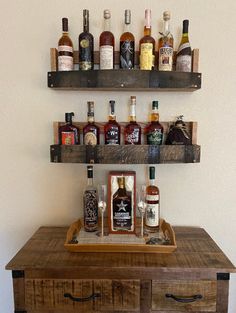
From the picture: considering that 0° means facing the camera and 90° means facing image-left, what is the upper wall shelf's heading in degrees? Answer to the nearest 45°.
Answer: approximately 0°

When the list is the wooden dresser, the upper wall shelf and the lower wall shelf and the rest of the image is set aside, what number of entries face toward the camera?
3

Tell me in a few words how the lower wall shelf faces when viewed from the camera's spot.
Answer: facing the viewer

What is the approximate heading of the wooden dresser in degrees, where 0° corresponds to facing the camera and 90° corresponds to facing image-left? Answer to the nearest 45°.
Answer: approximately 0°
